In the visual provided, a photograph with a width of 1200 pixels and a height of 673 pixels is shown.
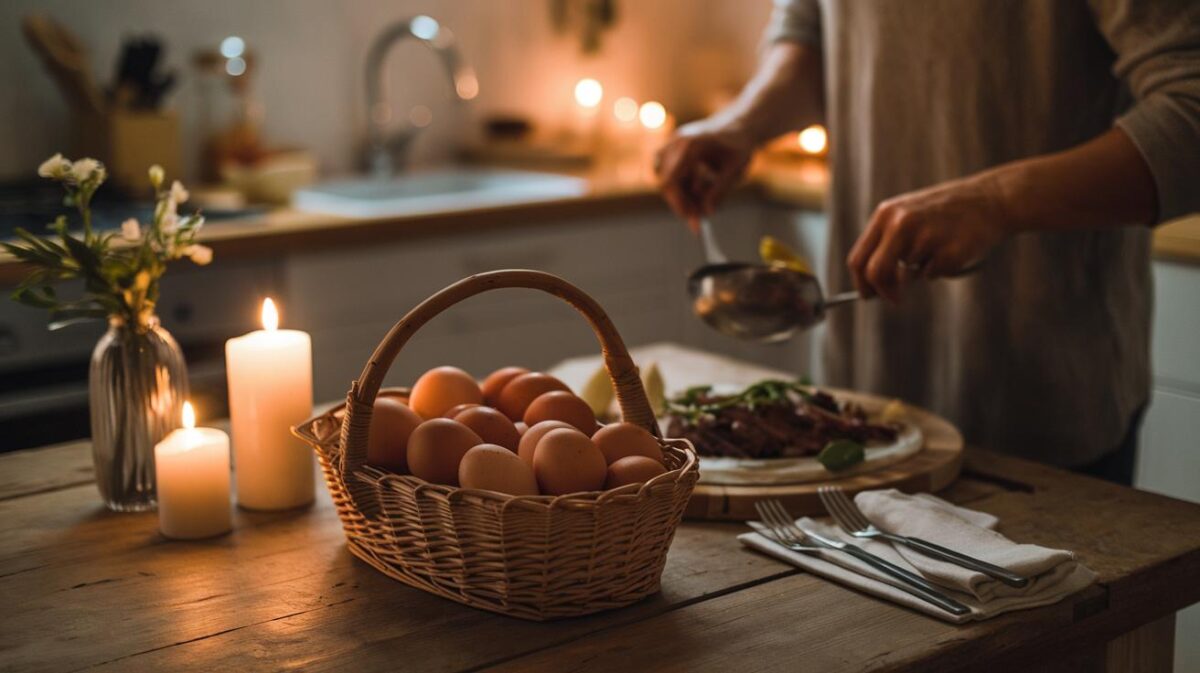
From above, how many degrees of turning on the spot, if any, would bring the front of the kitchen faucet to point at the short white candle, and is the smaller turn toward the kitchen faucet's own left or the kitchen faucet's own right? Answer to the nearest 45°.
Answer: approximately 45° to the kitchen faucet's own right

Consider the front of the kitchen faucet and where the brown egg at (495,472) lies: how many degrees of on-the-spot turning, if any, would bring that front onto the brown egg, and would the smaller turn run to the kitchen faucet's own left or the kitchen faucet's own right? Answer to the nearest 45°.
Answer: approximately 45° to the kitchen faucet's own right

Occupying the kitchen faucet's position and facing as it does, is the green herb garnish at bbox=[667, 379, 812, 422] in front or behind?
in front

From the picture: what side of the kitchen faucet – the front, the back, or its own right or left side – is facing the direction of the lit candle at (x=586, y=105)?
left

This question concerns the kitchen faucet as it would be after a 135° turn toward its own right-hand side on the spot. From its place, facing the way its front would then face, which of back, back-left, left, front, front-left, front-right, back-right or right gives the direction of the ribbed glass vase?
left

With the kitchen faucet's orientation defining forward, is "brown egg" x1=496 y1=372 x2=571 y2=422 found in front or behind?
in front

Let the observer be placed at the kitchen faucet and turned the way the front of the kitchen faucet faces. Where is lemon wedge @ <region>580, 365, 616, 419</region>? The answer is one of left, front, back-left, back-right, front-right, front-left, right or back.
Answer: front-right

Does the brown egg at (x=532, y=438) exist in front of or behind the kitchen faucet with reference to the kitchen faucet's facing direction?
in front

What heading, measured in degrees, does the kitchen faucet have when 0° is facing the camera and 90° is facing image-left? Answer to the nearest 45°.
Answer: approximately 315°

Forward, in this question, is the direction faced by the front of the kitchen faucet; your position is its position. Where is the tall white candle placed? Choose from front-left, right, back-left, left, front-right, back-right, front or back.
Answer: front-right
